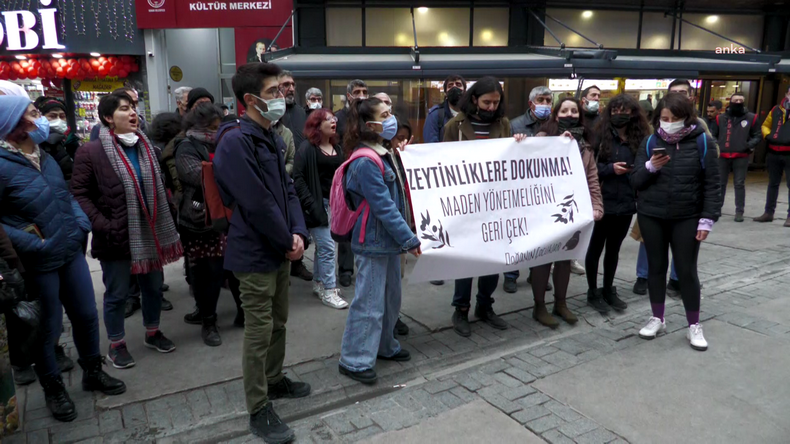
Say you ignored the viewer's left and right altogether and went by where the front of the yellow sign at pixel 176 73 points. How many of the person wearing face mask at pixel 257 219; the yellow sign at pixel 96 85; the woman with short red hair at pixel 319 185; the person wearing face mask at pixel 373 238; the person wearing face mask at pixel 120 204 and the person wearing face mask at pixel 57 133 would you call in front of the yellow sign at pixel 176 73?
5

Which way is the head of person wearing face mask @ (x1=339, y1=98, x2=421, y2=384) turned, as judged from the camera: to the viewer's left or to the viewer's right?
to the viewer's right

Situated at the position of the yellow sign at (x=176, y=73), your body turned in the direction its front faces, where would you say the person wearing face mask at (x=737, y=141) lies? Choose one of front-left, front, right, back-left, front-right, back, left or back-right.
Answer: front-left

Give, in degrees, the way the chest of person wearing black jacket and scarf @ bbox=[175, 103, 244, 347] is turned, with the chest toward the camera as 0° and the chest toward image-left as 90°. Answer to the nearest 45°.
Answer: approximately 315°

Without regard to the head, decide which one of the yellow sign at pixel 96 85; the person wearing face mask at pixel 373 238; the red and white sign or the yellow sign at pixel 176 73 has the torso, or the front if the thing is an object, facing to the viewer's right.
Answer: the person wearing face mask

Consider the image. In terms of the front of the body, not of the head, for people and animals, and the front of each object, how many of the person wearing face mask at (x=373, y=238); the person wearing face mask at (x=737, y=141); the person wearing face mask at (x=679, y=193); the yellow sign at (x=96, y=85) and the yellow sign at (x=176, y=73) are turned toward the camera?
4

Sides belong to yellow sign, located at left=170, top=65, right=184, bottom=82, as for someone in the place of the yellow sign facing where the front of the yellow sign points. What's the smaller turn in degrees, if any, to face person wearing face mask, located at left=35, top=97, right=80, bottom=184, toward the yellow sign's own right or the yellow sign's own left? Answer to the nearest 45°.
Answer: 0° — it already faces them

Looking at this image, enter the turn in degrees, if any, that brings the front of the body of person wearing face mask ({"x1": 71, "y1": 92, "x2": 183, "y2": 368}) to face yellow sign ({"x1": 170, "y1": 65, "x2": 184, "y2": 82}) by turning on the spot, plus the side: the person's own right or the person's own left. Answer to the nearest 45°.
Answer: approximately 135° to the person's own left

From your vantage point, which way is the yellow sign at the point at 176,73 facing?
toward the camera

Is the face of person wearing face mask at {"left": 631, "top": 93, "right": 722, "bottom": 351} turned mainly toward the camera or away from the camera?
toward the camera

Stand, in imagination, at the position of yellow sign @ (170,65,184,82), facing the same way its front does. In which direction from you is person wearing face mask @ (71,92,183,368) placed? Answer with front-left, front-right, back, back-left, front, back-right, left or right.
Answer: front

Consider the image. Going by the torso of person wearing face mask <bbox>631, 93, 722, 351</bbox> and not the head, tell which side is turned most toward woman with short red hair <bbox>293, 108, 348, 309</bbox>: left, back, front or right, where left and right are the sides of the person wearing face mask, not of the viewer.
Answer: right
